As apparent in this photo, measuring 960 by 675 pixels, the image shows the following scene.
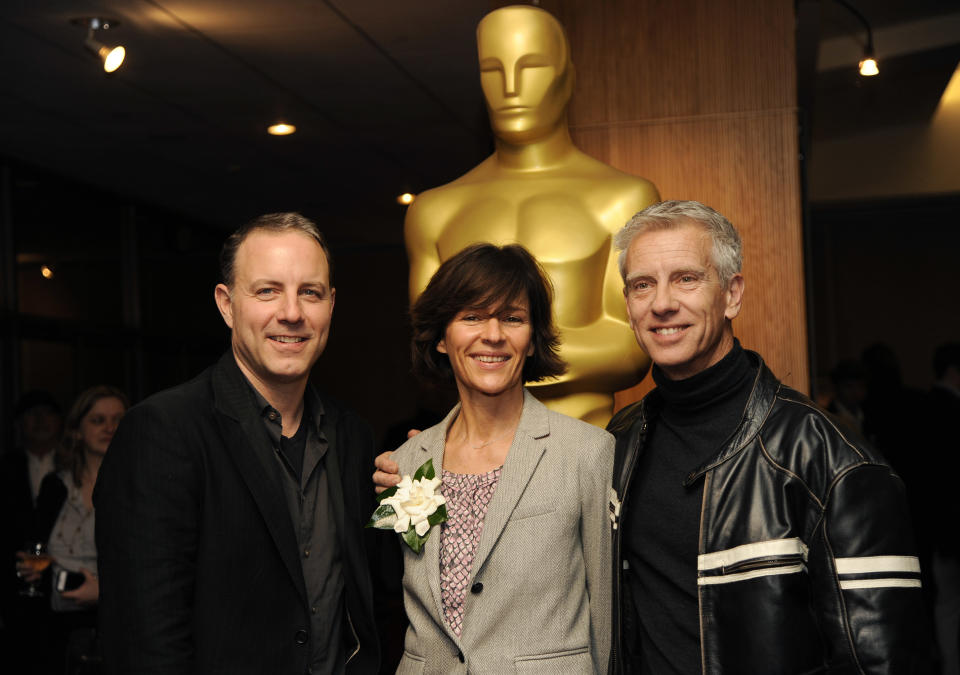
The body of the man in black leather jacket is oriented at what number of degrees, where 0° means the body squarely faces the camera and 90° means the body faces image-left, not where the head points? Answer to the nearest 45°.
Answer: approximately 45°

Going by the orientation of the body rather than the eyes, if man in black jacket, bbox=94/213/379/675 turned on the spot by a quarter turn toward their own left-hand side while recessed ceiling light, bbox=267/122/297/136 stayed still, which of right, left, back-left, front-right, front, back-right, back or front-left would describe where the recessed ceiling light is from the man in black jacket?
front-left

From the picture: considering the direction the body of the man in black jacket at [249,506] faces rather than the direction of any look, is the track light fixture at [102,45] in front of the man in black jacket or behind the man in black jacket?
behind

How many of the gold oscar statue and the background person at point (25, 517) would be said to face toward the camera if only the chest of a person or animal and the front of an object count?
2
